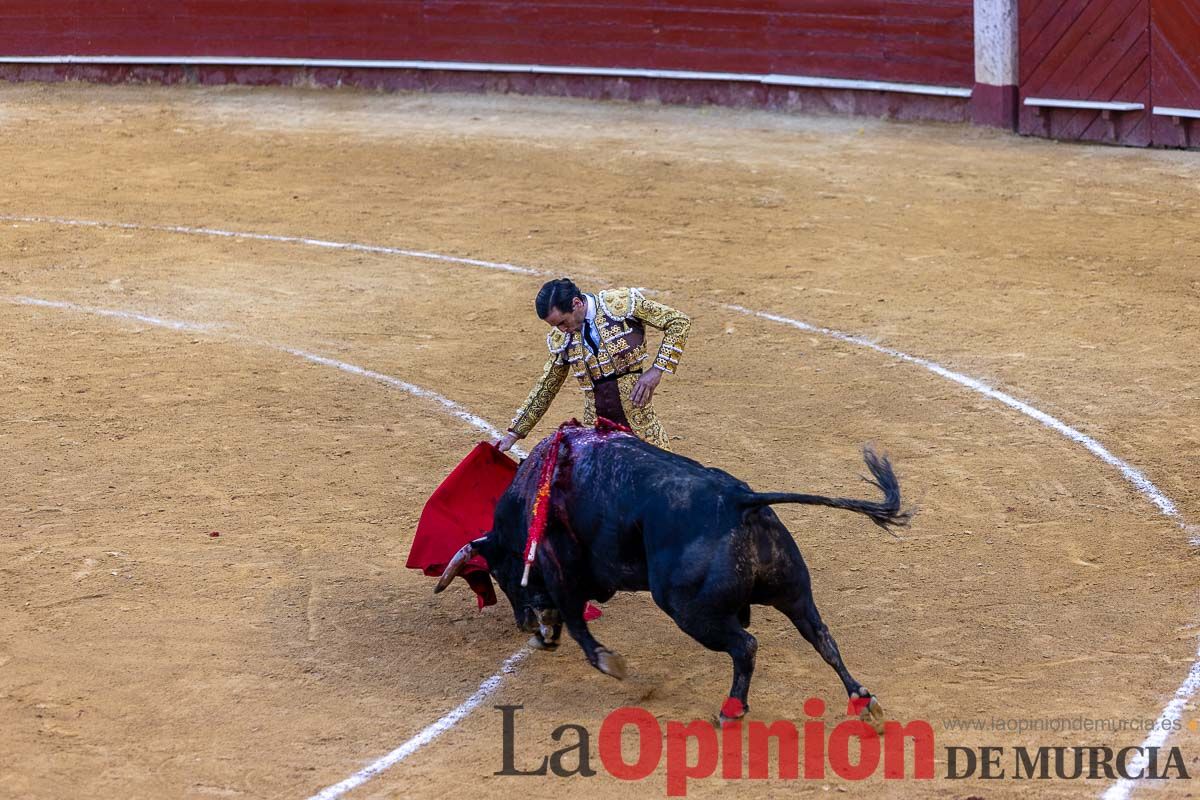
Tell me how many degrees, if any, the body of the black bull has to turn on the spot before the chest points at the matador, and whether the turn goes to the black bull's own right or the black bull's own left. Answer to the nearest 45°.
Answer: approximately 45° to the black bull's own right

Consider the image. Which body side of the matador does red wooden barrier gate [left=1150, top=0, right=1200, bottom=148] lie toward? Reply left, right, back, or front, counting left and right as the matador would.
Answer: back

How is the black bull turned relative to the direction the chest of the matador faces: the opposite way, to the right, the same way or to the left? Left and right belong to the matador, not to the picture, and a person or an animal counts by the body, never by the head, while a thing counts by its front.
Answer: to the right

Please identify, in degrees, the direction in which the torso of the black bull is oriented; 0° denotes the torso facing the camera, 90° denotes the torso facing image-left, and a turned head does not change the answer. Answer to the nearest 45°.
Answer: approximately 135°

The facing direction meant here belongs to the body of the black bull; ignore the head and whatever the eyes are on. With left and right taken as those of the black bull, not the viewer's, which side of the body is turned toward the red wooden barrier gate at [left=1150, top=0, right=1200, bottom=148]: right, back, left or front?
right

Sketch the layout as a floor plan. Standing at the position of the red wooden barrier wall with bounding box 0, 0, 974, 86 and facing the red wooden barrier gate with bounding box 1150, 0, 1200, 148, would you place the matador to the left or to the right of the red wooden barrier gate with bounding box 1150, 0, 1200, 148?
right

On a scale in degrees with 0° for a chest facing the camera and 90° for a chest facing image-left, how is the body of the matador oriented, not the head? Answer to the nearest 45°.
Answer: approximately 45°

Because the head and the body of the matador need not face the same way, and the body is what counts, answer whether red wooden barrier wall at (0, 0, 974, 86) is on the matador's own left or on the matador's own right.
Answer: on the matador's own right
